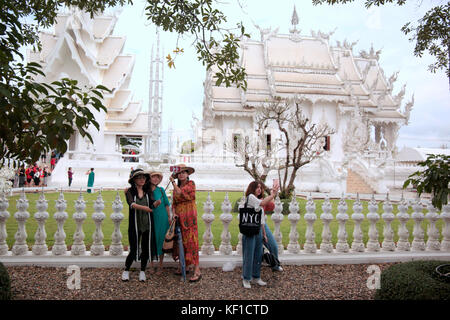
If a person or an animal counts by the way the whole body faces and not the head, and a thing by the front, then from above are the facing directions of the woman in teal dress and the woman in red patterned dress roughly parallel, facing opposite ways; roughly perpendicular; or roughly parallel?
roughly parallel

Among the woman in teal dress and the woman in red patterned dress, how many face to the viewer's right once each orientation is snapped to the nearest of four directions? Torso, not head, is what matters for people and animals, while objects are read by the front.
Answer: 0

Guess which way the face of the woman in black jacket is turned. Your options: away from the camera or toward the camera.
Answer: toward the camera

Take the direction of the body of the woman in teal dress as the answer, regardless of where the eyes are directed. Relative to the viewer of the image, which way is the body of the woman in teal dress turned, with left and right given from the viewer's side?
facing the viewer and to the left of the viewer

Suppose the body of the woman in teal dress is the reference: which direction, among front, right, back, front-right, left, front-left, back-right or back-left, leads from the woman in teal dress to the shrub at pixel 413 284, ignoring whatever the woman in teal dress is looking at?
left

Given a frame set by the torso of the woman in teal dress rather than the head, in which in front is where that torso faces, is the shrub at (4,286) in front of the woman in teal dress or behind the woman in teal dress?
in front

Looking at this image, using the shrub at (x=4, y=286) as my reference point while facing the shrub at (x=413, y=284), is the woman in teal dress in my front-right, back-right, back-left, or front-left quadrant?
front-left
